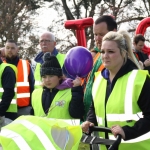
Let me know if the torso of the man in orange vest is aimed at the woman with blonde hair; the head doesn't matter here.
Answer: no

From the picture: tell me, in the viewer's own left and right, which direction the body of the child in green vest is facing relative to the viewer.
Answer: facing the viewer and to the left of the viewer

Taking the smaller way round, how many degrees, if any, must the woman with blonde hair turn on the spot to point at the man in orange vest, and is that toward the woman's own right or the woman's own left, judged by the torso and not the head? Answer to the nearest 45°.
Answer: approximately 90° to the woman's own right

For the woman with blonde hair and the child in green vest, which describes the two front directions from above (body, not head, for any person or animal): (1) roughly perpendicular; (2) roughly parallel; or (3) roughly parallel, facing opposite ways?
roughly parallel

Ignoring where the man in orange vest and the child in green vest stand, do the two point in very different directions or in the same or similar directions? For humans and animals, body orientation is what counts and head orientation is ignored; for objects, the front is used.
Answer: same or similar directions

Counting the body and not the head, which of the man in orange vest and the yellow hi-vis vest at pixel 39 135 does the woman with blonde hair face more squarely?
the yellow hi-vis vest

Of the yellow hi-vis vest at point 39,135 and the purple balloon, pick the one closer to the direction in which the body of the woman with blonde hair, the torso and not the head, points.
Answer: the yellow hi-vis vest

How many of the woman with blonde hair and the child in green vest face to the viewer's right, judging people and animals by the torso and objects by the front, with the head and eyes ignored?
0

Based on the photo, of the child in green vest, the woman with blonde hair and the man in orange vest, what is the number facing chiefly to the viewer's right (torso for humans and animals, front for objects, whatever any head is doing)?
0

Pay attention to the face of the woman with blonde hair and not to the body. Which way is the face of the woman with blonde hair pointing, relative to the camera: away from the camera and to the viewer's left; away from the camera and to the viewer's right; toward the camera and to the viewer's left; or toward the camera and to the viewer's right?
toward the camera and to the viewer's left

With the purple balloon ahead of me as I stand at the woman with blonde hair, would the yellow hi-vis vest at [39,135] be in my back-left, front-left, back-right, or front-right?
back-left

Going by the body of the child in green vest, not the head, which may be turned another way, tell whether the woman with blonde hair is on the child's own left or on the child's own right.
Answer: on the child's own left

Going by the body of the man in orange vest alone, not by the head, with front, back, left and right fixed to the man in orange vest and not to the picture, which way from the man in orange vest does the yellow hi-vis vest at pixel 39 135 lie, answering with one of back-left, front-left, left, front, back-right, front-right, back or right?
front-left

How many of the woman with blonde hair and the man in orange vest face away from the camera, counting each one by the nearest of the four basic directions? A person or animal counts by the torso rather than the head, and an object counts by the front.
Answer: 0

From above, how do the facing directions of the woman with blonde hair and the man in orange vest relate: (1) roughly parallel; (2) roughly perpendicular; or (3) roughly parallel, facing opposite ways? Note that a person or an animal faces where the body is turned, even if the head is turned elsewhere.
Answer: roughly parallel
